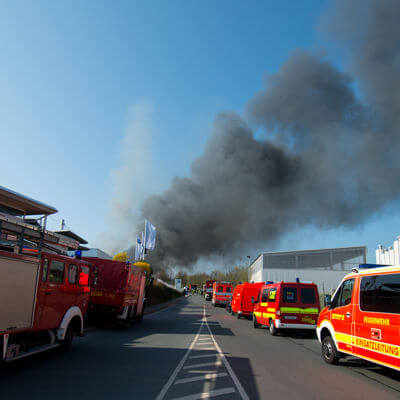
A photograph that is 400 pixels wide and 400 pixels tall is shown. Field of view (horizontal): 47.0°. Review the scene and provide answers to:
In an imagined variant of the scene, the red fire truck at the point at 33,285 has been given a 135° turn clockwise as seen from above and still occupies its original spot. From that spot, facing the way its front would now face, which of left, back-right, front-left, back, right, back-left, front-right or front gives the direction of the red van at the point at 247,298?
back-left

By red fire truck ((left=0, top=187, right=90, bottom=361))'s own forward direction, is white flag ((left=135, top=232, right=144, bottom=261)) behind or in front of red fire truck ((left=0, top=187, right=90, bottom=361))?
in front

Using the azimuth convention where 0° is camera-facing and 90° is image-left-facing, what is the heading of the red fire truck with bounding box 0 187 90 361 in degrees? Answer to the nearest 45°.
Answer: approximately 225°

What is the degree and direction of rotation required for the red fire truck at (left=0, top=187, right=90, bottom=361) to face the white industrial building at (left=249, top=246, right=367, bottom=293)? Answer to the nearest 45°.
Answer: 0° — it already faces it

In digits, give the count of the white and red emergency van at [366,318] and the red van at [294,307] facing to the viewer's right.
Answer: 0

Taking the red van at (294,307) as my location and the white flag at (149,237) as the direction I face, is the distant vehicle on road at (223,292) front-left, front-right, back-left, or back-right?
front-right

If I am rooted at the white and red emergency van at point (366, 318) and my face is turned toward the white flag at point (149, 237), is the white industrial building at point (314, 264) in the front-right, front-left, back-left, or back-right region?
front-right

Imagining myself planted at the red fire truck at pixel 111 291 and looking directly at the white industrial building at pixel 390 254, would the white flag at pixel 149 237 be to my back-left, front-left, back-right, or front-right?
front-left
